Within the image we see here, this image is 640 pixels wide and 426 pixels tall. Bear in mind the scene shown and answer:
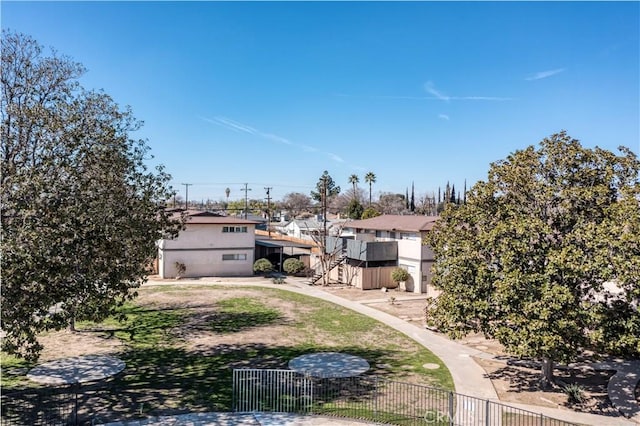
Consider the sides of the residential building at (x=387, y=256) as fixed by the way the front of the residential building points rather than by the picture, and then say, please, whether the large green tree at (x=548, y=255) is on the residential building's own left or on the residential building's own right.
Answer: on the residential building's own left

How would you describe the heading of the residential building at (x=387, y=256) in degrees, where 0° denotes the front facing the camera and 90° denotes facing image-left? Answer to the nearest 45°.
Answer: approximately 45°

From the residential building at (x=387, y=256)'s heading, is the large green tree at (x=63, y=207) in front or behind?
in front

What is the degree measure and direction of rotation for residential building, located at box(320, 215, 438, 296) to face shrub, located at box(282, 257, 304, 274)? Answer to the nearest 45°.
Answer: approximately 90° to its right

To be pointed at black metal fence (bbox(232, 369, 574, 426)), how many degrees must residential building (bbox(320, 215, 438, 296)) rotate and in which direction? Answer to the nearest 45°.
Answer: approximately 45° to its left

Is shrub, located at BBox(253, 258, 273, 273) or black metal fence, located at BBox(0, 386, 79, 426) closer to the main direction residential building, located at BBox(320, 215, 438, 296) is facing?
the black metal fence

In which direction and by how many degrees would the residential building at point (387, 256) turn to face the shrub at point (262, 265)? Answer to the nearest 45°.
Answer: approximately 45° to its right

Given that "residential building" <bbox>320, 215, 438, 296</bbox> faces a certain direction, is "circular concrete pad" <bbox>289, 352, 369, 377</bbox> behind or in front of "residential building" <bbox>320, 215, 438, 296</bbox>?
in front

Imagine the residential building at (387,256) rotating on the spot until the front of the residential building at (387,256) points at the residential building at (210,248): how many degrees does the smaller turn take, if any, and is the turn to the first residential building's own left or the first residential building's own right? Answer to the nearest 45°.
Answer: approximately 45° to the first residential building's own right

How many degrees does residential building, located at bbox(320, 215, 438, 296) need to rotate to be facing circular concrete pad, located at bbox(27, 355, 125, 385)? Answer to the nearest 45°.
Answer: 0° — it already faces it
